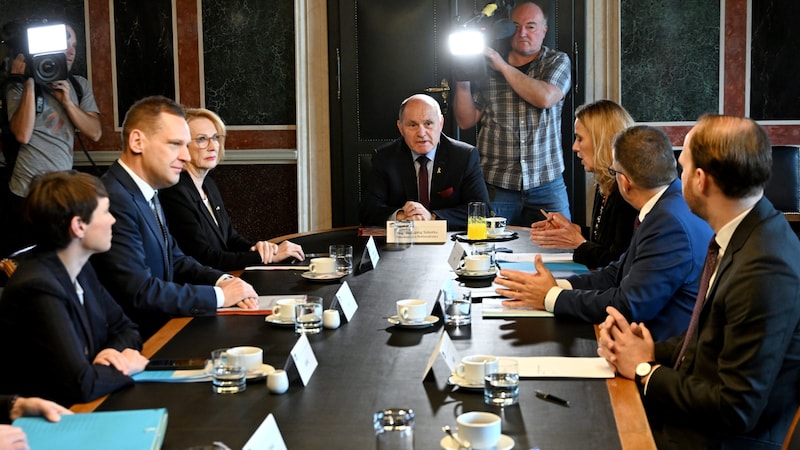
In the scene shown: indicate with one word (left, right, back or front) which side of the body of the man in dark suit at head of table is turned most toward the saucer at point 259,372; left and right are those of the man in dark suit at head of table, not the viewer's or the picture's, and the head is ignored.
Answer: front

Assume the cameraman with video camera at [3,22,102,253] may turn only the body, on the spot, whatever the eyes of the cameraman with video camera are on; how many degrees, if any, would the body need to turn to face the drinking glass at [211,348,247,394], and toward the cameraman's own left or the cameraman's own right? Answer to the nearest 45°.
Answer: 0° — they already face it

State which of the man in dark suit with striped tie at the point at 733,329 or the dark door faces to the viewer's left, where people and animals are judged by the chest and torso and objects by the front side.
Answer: the man in dark suit with striped tie

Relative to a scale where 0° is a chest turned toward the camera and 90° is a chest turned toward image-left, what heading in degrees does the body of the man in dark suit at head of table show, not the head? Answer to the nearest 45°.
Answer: approximately 0°

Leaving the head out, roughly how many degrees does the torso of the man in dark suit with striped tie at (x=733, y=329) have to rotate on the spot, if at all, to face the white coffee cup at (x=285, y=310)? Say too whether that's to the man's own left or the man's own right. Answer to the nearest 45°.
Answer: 0° — they already face it

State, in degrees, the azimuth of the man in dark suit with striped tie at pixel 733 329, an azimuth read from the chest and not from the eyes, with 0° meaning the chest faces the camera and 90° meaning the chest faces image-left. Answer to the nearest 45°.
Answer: approximately 90°

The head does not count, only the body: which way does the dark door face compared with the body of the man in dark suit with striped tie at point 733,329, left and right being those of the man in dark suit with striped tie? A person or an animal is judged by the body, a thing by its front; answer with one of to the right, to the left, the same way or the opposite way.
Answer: to the left

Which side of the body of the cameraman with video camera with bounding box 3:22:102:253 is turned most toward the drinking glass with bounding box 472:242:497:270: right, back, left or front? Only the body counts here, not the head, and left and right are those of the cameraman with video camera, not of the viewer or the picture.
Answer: front

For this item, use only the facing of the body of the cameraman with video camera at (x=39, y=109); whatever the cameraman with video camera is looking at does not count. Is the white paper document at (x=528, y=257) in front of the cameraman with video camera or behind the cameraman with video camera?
in front

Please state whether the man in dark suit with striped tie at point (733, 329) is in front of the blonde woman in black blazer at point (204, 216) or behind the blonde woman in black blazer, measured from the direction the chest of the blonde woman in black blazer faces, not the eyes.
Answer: in front

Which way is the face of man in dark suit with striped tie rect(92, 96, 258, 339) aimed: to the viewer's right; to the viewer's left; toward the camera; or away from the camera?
to the viewer's right
